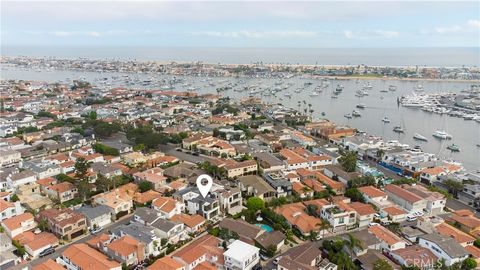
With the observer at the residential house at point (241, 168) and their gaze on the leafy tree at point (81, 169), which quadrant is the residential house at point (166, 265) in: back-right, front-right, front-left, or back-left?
front-left

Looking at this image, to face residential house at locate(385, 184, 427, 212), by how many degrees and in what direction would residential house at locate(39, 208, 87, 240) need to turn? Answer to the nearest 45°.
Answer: approximately 45° to its left

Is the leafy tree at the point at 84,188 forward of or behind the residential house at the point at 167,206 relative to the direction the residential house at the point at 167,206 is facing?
behind

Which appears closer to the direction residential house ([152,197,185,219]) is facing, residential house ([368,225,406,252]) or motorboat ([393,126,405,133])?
the residential house

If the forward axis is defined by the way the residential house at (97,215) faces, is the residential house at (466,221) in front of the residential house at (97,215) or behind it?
in front

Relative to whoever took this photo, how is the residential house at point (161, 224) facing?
facing the viewer and to the right of the viewer

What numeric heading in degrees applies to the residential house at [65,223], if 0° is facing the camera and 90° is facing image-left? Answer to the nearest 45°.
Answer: approximately 315°

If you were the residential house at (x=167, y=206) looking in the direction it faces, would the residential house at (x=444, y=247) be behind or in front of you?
in front

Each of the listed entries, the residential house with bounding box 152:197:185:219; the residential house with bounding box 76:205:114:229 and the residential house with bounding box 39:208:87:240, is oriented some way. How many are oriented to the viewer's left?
0

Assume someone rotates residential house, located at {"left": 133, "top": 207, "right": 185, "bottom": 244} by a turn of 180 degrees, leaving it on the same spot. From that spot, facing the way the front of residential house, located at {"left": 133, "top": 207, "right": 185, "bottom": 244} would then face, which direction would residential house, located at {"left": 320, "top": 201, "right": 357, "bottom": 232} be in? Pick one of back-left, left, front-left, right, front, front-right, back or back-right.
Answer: back-right

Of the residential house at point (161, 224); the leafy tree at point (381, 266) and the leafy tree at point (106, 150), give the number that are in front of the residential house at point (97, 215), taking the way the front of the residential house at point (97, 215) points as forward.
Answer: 2

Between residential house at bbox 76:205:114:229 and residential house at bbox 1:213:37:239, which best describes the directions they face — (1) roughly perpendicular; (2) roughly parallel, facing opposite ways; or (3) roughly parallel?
roughly parallel
